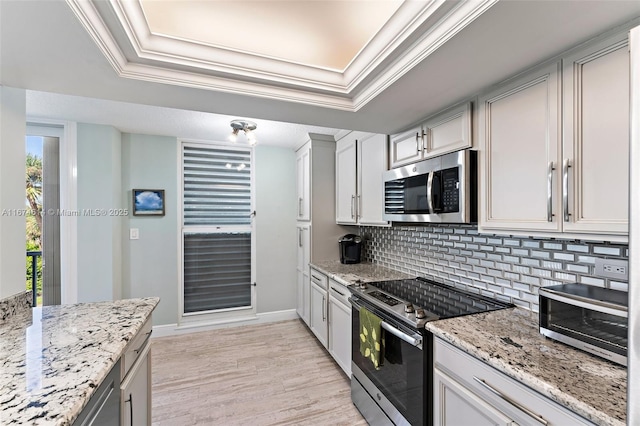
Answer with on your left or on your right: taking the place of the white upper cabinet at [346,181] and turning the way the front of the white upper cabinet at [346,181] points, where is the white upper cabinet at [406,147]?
on your left

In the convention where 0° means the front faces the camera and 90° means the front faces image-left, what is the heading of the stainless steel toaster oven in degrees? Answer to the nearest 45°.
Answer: approximately 45°

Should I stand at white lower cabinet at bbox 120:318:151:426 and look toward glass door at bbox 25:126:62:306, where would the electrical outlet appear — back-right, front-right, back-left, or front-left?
back-right

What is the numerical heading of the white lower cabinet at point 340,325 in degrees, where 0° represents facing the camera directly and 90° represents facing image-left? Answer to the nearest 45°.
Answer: approximately 45°

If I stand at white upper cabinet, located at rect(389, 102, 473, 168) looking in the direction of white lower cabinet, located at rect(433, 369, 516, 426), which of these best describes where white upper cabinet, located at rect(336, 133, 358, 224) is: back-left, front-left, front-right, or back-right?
back-right

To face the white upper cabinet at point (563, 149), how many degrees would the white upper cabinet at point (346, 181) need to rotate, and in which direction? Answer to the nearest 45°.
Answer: approximately 90° to its left

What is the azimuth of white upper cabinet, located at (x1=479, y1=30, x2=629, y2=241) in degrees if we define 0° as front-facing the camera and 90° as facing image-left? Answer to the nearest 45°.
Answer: approximately 45°

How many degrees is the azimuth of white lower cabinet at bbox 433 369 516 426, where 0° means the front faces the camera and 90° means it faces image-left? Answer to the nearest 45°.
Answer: approximately 45°

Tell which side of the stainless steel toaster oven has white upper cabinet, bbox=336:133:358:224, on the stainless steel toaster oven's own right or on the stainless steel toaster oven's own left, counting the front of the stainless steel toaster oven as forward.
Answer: on the stainless steel toaster oven's own right
